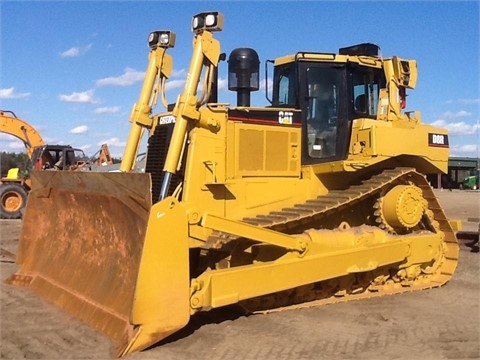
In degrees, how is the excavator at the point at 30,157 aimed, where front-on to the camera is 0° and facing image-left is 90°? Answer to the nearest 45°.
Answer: approximately 90°

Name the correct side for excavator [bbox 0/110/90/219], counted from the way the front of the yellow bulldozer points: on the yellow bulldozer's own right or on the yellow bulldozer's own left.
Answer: on the yellow bulldozer's own right

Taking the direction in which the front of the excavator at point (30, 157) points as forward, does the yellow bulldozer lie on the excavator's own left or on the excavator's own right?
on the excavator's own left
